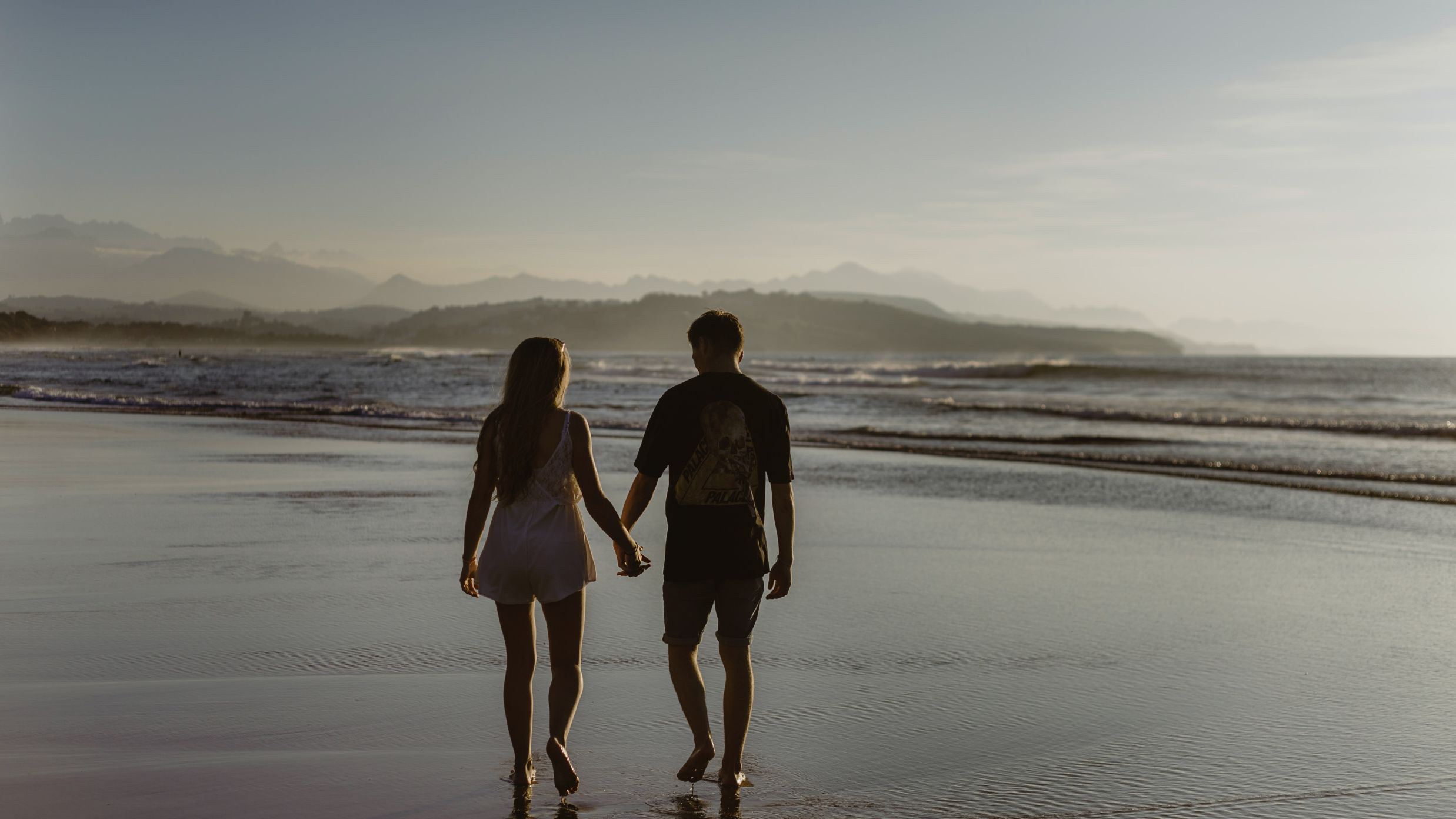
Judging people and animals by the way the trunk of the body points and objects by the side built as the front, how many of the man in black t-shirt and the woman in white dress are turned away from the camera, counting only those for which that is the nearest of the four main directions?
2

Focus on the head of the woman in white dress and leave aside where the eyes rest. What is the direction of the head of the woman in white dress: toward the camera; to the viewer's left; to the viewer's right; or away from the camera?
away from the camera

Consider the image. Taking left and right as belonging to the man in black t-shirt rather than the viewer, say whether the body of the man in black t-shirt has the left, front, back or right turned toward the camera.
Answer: back

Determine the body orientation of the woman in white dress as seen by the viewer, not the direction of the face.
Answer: away from the camera
